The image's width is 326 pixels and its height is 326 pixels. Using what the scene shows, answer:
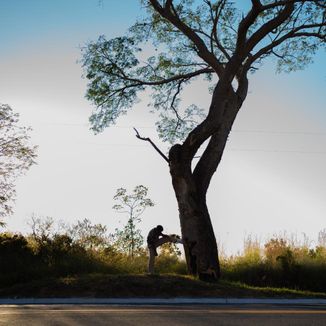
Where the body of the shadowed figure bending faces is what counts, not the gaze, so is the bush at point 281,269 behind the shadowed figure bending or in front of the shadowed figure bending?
in front

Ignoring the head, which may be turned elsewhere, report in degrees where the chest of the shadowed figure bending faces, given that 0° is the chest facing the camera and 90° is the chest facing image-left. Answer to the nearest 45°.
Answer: approximately 270°

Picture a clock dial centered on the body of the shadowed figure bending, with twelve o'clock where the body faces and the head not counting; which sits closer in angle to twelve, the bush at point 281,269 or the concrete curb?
the bush

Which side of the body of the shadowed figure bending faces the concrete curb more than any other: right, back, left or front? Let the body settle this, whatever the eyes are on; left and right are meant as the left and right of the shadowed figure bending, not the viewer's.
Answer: right
